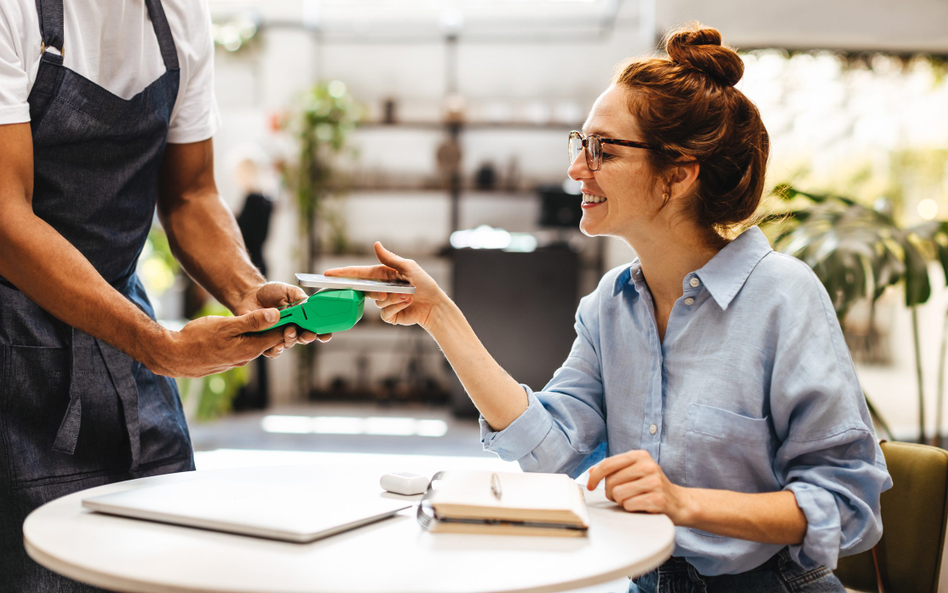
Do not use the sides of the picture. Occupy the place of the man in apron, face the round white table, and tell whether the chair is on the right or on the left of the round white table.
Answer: left

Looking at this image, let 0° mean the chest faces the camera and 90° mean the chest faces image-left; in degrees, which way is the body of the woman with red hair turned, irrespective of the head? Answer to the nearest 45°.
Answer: approximately 45°

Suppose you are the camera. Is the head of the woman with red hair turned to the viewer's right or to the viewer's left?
to the viewer's left

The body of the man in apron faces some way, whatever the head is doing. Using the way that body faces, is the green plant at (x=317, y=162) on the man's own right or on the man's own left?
on the man's own left

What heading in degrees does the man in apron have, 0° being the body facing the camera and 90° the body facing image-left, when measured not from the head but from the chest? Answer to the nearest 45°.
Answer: approximately 315°

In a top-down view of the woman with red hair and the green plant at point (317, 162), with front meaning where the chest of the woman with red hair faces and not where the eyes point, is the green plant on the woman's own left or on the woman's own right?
on the woman's own right
